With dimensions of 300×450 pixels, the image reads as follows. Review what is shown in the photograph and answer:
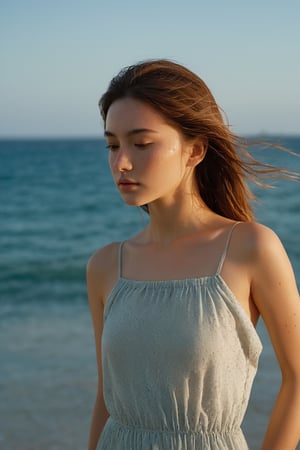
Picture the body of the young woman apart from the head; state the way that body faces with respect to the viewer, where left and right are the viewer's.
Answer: facing the viewer and to the left of the viewer

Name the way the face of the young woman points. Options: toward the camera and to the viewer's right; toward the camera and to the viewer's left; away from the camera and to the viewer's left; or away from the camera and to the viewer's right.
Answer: toward the camera and to the viewer's left
